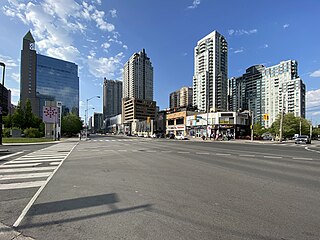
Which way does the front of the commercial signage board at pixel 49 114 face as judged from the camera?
facing the viewer
